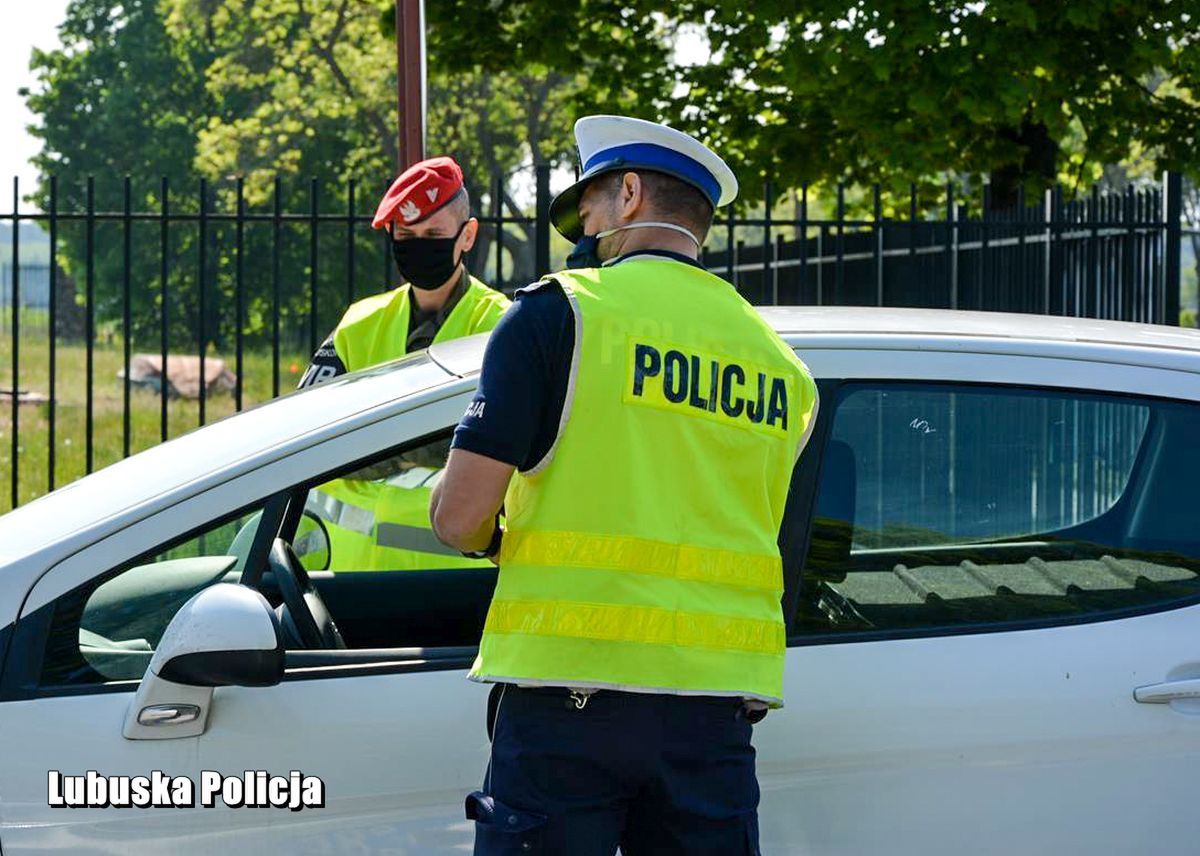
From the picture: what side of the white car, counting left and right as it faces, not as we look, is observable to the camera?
left

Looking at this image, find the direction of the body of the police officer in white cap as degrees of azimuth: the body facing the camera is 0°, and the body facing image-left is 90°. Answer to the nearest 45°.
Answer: approximately 135°

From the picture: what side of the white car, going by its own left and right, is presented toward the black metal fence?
right

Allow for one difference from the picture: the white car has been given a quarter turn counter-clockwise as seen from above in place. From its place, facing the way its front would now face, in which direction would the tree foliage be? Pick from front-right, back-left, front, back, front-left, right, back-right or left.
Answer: back

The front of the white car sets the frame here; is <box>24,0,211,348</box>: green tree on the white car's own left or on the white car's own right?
on the white car's own right

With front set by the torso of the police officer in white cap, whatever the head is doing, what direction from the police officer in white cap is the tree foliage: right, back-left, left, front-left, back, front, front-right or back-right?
front-right
